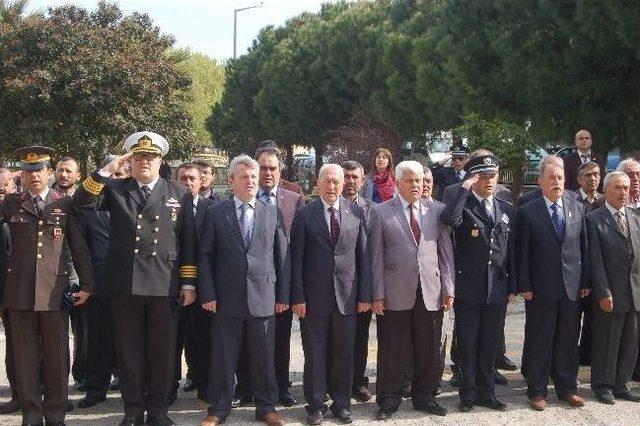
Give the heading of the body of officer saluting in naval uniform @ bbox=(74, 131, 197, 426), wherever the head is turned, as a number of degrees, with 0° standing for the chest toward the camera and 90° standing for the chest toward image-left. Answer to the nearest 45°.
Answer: approximately 0°

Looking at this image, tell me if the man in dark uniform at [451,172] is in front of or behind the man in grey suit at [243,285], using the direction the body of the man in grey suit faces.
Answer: behind

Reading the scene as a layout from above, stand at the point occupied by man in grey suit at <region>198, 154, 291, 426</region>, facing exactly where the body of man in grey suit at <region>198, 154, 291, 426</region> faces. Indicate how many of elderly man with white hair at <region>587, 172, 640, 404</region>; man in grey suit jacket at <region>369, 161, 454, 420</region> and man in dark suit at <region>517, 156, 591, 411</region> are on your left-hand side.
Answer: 3

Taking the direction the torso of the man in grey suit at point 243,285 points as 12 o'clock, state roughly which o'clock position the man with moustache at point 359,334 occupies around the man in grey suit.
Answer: The man with moustache is roughly at 8 o'clock from the man in grey suit.

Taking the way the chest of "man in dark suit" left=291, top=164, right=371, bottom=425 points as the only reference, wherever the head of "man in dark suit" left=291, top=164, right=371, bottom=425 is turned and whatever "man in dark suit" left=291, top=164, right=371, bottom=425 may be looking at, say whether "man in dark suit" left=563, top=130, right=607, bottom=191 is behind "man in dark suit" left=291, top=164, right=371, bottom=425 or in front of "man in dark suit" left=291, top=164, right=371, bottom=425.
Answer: behind
